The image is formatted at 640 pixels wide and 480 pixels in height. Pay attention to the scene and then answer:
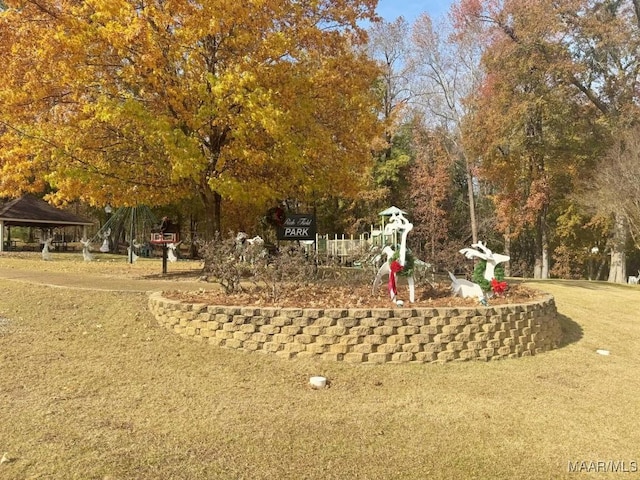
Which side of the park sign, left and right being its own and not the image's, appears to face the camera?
front

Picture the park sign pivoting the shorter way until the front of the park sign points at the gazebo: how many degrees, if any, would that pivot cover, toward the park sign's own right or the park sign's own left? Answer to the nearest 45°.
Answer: approximately 135° to the park sign's own right

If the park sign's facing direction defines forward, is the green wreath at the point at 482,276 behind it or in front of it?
in front

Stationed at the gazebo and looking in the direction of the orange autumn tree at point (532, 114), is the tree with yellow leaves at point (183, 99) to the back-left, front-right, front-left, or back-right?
front-right

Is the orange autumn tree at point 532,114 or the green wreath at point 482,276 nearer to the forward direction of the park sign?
the green wreath

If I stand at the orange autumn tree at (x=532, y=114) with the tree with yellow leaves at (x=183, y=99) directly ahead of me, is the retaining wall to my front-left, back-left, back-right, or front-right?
front-left

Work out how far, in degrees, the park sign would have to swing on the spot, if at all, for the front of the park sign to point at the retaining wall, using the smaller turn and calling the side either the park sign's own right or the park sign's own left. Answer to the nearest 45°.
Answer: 0° — it already faces it

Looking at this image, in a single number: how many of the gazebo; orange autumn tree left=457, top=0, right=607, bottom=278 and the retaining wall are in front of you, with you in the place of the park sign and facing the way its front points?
1

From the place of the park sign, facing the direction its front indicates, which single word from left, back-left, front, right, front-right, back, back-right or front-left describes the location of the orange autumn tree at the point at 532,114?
back-left
